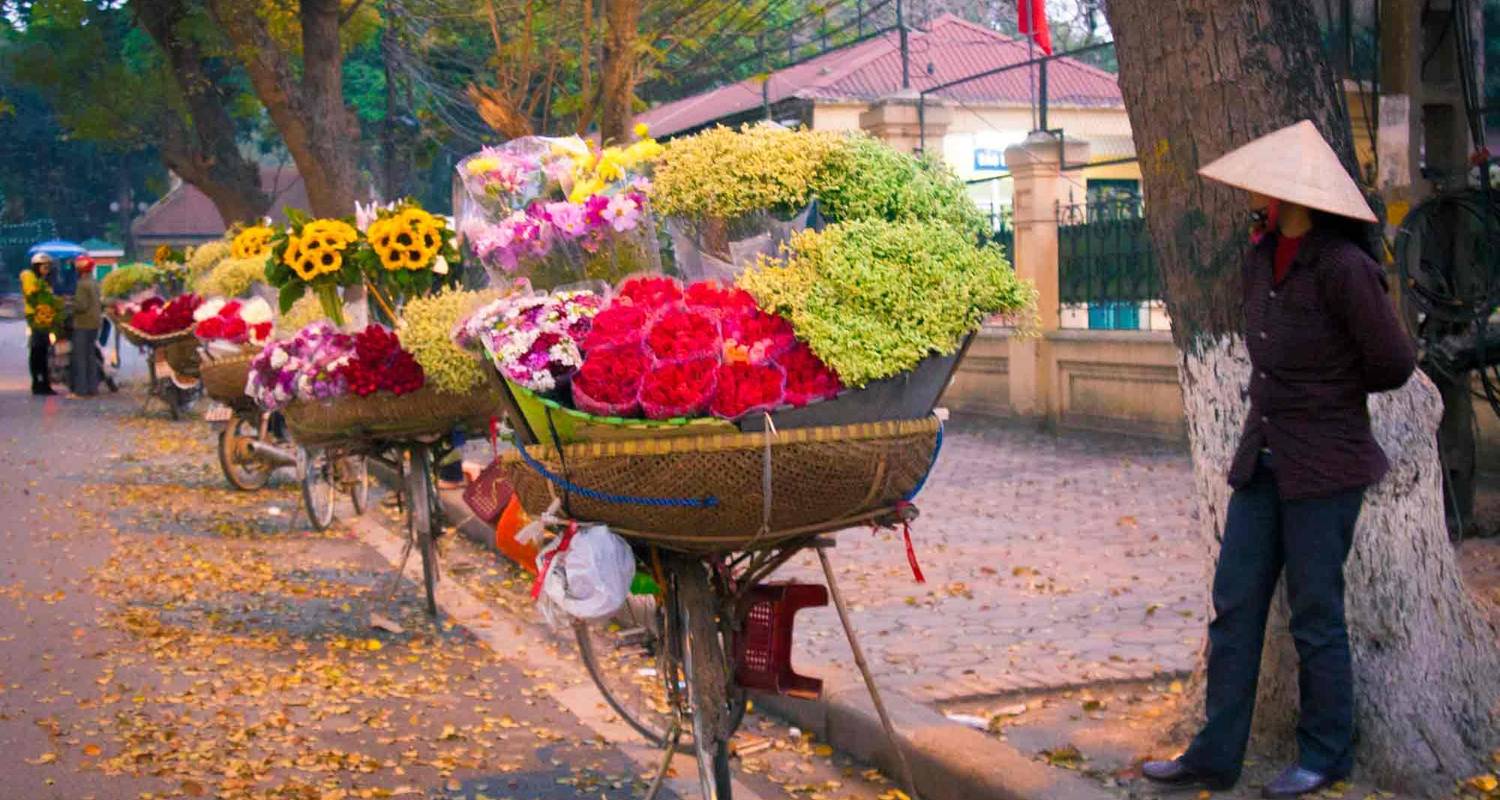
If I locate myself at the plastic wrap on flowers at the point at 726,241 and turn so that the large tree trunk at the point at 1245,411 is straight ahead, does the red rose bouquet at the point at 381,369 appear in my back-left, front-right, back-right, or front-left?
back-left

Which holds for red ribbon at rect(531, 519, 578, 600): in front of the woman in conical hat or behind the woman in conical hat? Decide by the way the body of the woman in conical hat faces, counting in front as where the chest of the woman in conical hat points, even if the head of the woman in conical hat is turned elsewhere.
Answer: in front

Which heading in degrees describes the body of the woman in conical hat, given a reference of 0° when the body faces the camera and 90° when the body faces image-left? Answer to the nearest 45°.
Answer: approximately 45°

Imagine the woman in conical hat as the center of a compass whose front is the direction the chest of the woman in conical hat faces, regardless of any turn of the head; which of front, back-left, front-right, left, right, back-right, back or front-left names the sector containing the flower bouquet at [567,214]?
front-right

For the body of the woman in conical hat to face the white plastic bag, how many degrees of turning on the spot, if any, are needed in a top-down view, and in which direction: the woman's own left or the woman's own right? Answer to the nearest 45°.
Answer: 0° — they already face it

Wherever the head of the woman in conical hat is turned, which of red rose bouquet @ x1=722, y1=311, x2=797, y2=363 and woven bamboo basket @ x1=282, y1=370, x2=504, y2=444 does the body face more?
the red rose bouquet

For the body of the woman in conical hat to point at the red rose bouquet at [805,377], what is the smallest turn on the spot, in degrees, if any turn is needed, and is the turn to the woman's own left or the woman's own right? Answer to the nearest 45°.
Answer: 0° — they already face it

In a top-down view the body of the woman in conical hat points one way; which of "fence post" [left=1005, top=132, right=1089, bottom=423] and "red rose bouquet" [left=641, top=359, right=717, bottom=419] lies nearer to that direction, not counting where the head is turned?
the red rose bouquet

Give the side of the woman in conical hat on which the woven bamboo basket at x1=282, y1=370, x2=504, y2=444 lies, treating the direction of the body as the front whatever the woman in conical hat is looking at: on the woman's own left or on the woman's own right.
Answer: on the woman's own right

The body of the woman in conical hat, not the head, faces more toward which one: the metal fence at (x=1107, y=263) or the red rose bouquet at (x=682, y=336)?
the red rose bouquet

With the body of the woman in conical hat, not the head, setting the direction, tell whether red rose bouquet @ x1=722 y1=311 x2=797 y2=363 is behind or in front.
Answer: in front

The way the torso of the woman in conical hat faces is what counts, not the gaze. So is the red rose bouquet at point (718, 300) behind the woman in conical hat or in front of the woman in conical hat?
in front
